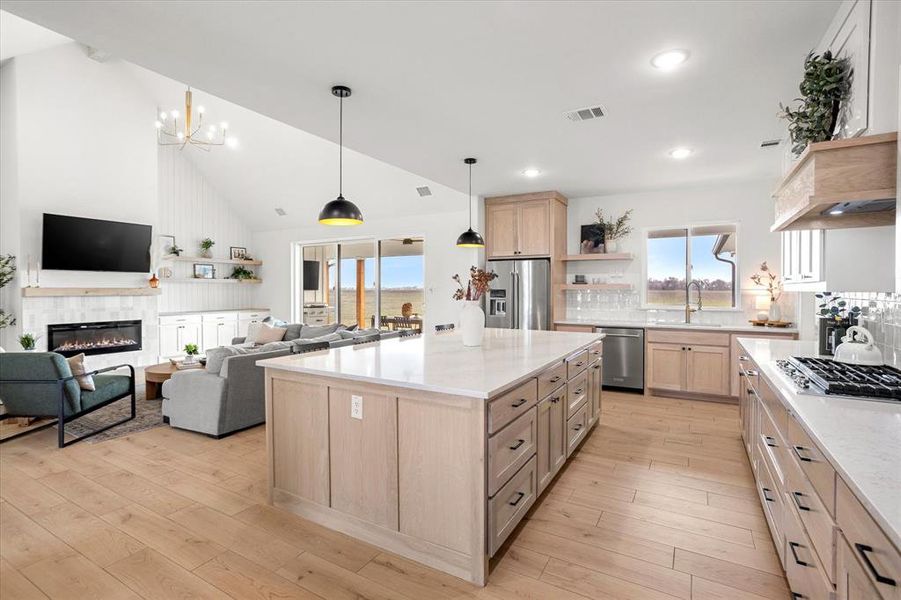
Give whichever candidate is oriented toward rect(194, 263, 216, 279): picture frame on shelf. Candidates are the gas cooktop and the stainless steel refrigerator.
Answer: the gas cooktop

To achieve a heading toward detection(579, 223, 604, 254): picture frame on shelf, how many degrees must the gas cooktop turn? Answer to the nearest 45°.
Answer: approximately 45° to its right

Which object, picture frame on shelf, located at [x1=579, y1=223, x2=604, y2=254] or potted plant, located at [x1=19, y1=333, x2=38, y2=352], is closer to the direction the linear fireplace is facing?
the picture frame on shelf

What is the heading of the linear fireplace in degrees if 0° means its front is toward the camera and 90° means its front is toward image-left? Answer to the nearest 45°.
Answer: approximately 315°

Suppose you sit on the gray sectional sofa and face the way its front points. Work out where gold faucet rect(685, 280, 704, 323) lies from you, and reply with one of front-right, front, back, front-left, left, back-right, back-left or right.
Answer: back-right

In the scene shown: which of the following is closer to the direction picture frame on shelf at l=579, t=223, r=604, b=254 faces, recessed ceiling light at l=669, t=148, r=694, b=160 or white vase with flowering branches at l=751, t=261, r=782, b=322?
the recessed ceiling light

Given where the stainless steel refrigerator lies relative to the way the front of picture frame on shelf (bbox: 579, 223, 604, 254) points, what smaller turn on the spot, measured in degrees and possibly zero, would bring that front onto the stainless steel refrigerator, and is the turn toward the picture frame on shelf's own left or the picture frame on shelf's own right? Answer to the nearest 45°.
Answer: approximately 45° to the picture frame on shelf's own right

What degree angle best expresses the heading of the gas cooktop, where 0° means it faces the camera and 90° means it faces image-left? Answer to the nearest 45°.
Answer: approximately 90°

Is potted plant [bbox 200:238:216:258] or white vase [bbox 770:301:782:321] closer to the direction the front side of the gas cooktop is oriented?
the potted plant

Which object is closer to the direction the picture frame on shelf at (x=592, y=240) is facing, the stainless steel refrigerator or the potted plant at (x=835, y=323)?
the potted plant

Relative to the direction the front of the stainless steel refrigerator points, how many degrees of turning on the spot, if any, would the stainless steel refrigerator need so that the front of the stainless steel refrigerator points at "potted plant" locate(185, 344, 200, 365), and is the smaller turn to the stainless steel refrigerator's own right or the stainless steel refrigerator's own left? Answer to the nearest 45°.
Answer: approximately 90° to the stainless steel refrigerator's own right

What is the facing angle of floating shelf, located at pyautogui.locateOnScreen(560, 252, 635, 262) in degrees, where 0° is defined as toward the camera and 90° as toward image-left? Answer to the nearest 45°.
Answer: approximately 0°

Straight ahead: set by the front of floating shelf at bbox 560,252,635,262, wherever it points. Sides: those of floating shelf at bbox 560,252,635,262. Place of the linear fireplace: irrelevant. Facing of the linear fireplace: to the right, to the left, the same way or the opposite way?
to the left

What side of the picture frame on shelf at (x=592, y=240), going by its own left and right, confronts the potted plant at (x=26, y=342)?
right
